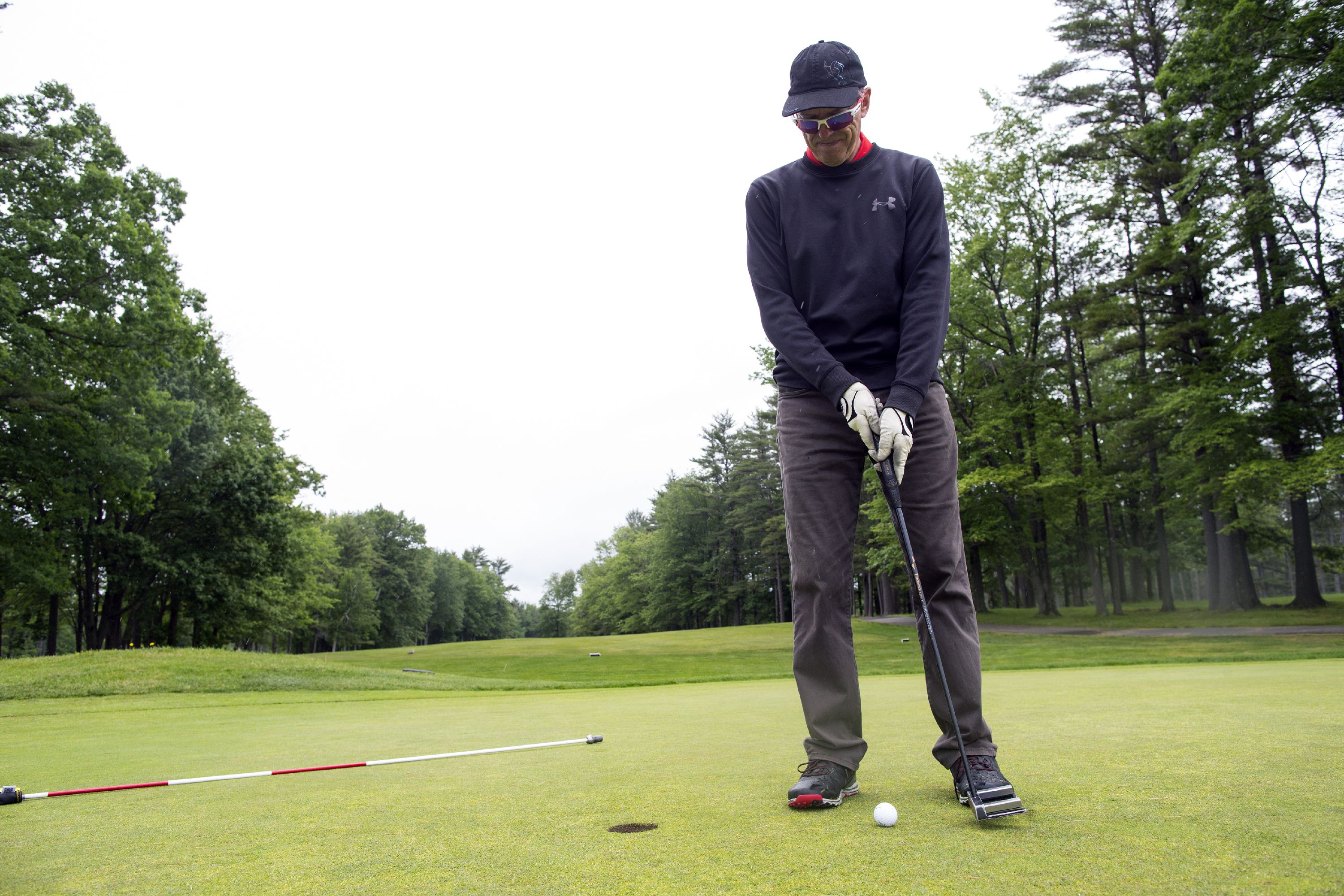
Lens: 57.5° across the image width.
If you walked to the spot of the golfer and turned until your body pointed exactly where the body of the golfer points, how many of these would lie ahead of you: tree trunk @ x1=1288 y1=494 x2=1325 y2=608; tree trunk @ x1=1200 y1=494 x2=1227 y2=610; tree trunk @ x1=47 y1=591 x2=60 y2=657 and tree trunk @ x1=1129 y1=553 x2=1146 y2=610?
0

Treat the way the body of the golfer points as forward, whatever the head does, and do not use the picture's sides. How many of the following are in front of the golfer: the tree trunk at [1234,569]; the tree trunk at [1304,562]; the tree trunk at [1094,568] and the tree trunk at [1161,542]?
0

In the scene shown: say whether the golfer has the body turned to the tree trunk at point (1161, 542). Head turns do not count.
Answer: no

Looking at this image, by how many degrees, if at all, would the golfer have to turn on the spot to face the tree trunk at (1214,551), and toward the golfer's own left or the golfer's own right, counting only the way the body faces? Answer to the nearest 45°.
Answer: approximately 180°

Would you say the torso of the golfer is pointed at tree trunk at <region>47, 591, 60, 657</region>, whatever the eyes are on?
no

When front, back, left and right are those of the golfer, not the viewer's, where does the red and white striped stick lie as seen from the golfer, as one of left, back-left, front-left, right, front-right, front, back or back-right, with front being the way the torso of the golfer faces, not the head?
right

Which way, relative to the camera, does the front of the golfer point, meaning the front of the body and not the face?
toward the camera

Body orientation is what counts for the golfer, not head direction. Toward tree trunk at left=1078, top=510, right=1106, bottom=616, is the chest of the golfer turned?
no

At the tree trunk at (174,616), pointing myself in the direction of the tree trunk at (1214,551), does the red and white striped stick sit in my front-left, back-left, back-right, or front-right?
front-right

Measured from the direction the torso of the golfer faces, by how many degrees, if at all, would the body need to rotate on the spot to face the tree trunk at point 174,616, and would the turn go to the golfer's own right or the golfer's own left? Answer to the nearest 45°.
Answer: approximately 135° to the golfer's own right

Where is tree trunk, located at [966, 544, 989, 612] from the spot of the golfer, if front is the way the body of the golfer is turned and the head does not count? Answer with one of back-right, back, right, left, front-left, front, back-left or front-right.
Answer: back
